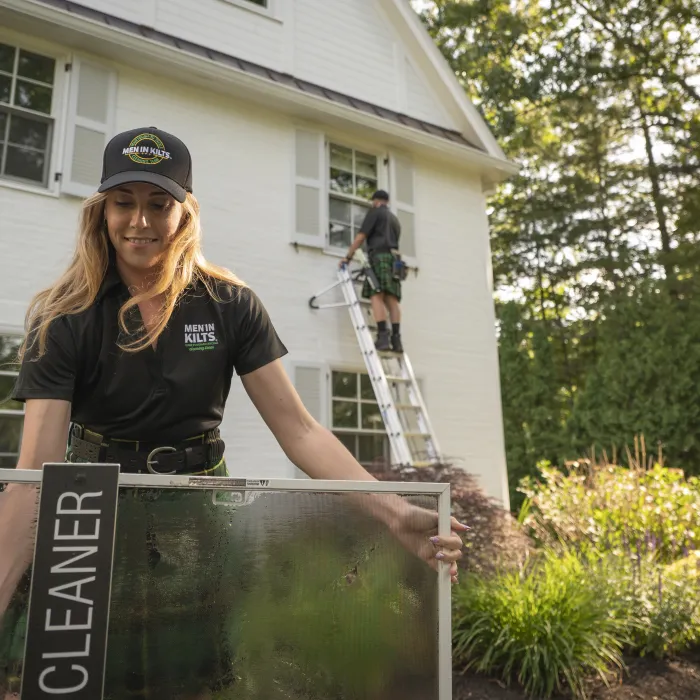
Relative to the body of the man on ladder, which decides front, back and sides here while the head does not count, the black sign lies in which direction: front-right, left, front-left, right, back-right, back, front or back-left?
back-left

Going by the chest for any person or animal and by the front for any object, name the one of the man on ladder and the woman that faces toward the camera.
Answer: the woman

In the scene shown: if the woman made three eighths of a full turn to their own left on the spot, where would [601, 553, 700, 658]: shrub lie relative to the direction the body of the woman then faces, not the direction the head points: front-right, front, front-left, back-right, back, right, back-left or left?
front

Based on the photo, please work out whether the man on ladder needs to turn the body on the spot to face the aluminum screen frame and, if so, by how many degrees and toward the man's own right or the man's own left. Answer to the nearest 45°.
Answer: approximately 135° to the man's own left

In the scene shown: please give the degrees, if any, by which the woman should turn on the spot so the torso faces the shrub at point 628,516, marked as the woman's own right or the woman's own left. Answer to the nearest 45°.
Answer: approximately 135° to the woman's own left

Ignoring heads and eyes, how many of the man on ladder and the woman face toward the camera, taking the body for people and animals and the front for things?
1

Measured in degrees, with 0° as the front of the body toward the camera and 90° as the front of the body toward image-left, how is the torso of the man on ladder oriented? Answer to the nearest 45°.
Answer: approximately 135°

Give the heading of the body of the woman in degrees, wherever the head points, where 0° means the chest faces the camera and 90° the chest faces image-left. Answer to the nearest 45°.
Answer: approximately 0°

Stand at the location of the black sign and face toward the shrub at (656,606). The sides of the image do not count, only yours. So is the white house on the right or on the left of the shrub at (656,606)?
left

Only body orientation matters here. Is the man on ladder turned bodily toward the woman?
no
